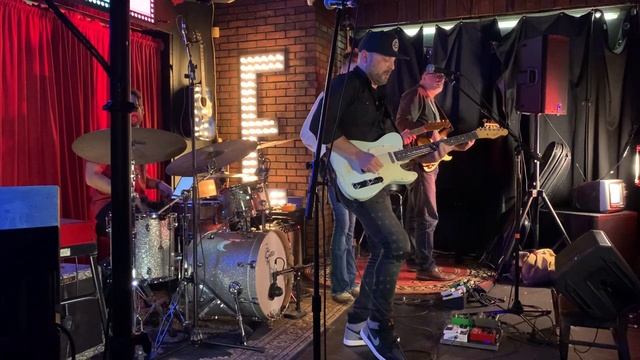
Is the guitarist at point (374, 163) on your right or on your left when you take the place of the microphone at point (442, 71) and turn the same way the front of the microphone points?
on your left

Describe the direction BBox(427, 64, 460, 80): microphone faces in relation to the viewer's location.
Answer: facing to the left of the viewer

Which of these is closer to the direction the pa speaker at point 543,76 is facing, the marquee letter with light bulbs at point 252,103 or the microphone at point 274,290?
the microphone

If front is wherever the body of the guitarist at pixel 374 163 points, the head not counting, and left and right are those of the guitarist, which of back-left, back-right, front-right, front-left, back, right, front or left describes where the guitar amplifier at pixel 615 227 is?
left

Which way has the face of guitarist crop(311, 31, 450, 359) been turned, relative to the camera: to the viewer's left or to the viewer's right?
to the viewer's right

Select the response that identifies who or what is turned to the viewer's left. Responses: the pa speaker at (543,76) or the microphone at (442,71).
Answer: the microphone

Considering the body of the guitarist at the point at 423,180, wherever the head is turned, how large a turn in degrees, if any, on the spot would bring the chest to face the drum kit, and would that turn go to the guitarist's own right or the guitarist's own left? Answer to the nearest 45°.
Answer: approximately 135° to the guitarist's own right

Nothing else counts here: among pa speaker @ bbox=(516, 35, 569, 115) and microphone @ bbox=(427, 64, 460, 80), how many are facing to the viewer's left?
1
